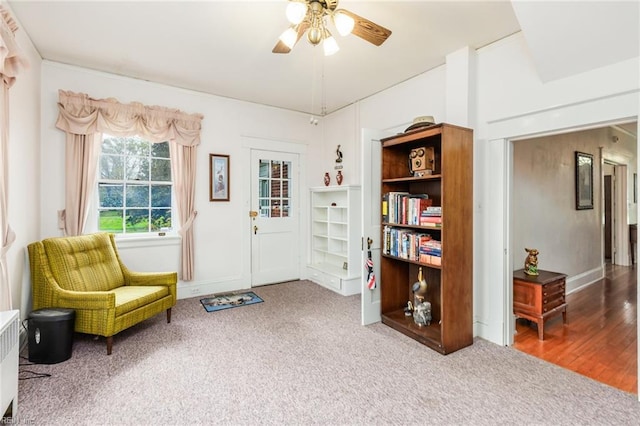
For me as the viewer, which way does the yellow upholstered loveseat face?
facing the viewer and to the right of the viewer

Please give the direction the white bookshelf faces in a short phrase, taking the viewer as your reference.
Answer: facing the viewer and to the left of the viewer

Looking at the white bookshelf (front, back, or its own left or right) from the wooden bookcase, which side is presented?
left

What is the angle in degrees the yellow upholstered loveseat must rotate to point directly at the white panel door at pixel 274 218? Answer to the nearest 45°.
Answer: approximately 90° to its left

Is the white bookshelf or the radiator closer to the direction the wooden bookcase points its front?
the radiator

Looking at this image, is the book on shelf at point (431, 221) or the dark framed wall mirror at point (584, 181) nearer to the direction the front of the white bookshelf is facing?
the book on shelf

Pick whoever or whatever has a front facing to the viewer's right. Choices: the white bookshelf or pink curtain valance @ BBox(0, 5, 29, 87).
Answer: the pink curtain valance

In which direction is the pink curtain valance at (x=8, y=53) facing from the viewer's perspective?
to the viewer's right

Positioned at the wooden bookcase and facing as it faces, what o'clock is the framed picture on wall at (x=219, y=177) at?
The framed picture on wall is roughly at 2 o'clock from the wooden bookcase.
